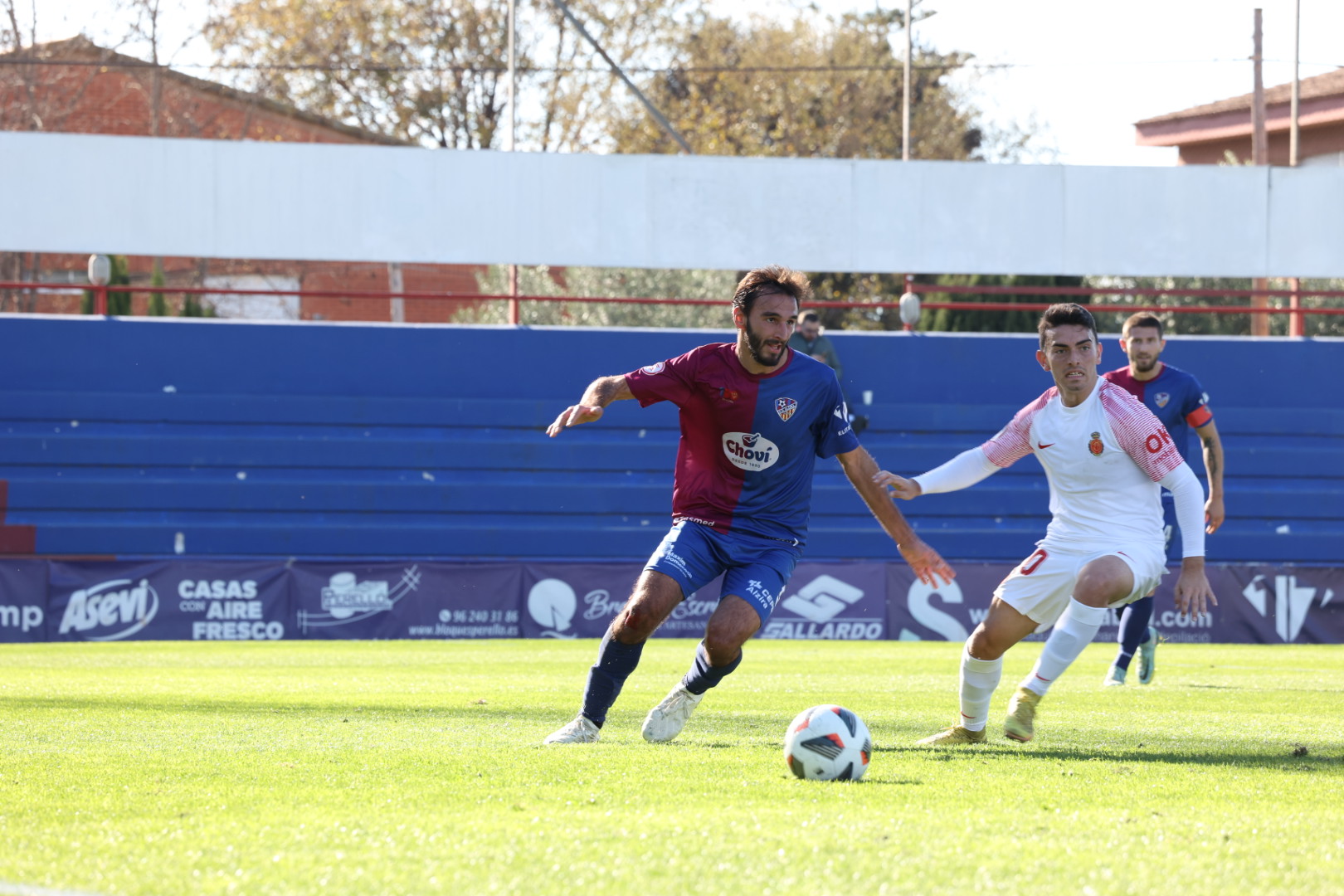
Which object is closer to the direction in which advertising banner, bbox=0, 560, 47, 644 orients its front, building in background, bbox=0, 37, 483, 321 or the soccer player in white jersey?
the soccer player in white jersey

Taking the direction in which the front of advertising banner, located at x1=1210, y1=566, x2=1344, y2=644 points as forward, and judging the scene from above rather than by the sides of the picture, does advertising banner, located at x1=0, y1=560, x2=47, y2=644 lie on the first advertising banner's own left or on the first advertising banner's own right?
on the first advertising banner's own right

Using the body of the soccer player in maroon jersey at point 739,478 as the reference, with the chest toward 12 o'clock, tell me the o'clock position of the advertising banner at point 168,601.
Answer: The advertising banner is roughly at 5 o'clock from the soccer player in maroon jersey.

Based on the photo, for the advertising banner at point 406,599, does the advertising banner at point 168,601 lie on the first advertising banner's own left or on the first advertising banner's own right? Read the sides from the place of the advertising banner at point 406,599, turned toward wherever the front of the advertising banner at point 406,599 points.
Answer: on the first advertising banner's own right

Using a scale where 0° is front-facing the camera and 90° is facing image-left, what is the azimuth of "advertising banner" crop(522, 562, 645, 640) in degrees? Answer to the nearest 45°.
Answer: approximately 0°

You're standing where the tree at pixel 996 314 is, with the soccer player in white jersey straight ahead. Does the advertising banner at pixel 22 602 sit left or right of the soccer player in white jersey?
right

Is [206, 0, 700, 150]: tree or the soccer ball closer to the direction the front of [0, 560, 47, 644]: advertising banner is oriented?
the soccer ball

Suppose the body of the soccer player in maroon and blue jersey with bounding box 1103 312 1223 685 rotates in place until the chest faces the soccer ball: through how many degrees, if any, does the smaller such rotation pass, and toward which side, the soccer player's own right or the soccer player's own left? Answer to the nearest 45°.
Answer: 0° — they already face it

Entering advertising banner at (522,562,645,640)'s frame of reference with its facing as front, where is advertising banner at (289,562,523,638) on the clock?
advertising banner at (289,562,523,638) is roughly at 3 o'clock from advertising banner at (522,562,645,640).
